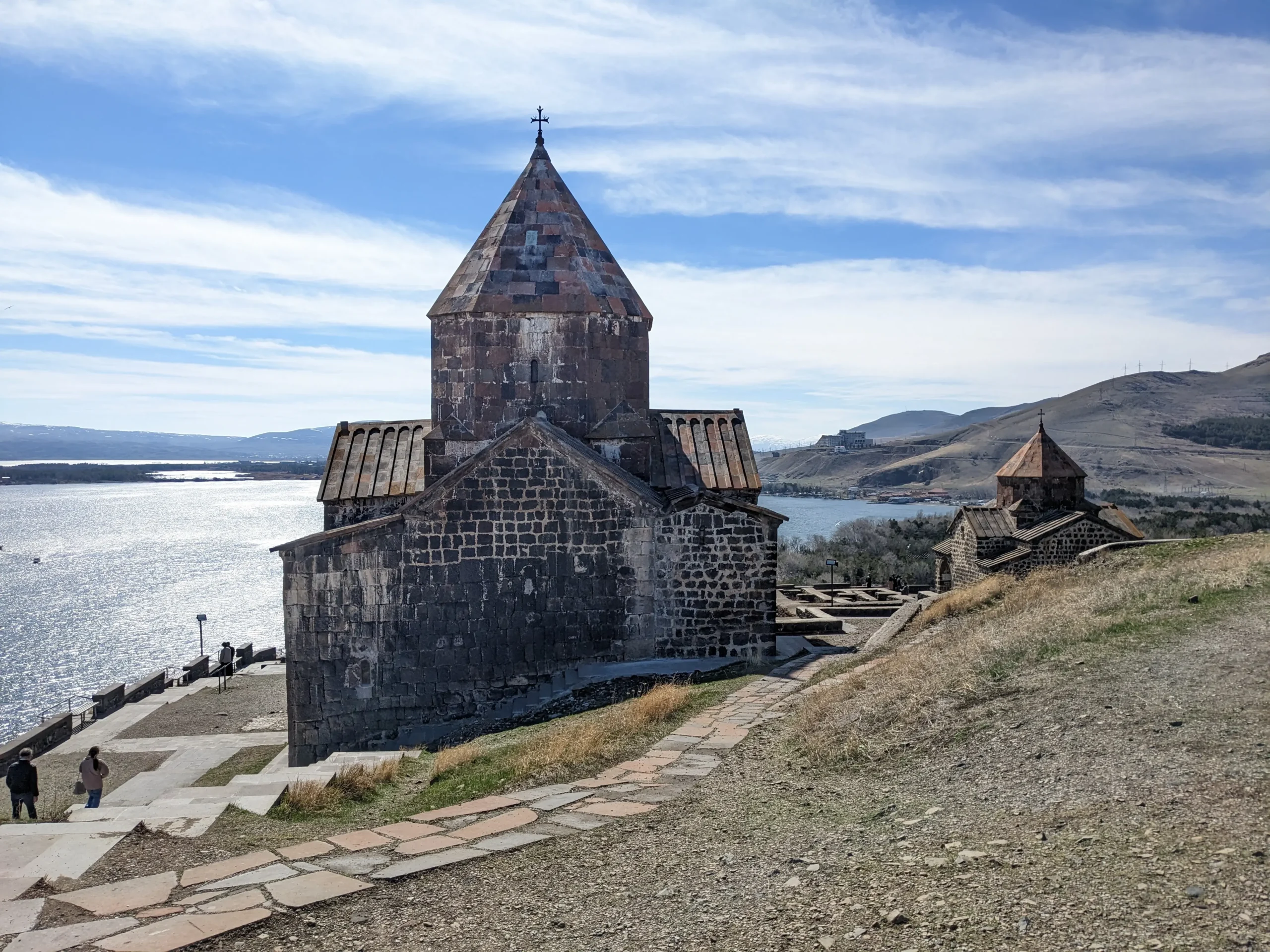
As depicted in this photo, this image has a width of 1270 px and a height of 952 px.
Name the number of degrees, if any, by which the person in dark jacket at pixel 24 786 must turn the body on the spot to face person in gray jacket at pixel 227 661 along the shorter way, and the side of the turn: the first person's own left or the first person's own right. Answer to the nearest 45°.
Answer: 0° — they already face them

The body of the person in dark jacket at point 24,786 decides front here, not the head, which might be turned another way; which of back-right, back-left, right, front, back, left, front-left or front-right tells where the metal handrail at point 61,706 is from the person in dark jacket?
front

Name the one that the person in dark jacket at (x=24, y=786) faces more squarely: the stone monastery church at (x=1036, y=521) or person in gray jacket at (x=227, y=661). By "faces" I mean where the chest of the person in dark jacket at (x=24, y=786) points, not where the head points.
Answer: the person in gray jacket

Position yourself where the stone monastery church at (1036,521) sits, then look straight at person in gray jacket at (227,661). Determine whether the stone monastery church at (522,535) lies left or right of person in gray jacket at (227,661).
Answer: left

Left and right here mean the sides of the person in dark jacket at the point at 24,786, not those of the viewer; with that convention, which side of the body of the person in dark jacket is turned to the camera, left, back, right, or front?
back

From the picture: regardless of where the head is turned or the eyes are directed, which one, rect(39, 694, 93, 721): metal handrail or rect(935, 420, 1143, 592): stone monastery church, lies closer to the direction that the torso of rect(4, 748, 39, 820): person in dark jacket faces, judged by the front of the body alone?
the metal handrail
